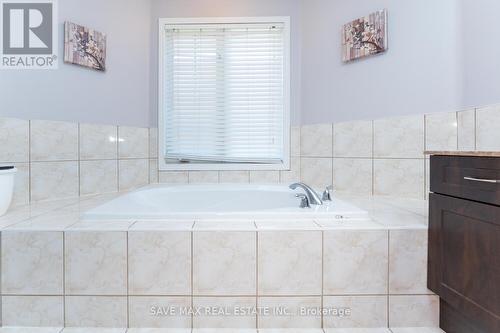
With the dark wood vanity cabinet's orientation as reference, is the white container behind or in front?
in front

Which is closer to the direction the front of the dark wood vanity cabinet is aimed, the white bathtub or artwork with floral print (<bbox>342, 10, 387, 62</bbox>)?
the white bathtub

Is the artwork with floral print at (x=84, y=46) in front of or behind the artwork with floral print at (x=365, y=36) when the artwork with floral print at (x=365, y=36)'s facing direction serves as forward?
in front

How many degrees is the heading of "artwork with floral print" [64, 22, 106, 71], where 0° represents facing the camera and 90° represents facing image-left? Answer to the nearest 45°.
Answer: approximately 315°

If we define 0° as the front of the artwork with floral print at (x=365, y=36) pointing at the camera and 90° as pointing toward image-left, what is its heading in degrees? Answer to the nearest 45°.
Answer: approximately 45°
